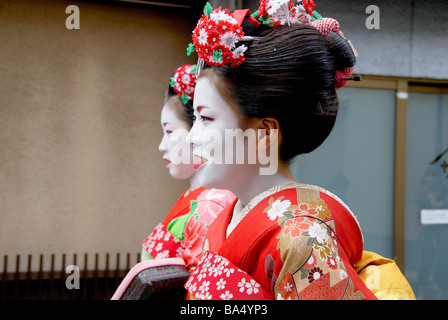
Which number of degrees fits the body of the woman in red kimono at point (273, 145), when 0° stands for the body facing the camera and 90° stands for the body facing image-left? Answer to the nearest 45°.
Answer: approximately 90°

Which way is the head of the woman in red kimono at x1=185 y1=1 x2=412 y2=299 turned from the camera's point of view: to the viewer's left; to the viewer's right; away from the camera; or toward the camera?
to the viewer's left

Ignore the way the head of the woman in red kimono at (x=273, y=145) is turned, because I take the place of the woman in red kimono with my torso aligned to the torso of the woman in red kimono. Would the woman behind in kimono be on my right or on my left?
on my right

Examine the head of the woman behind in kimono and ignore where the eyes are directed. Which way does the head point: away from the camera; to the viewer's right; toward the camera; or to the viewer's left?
to the viewer's left
